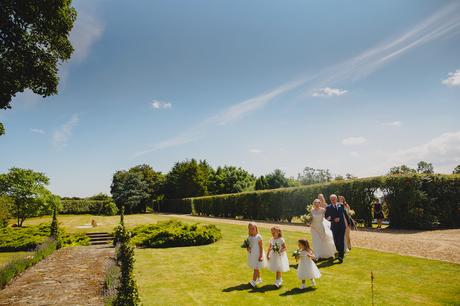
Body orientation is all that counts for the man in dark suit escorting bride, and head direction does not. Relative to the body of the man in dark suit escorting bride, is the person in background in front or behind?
behind

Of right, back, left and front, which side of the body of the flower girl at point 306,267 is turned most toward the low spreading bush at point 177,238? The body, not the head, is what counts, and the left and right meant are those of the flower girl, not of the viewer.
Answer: right

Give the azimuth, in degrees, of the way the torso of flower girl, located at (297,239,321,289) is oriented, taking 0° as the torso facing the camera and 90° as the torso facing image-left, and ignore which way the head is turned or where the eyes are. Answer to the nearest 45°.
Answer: approximately 45°

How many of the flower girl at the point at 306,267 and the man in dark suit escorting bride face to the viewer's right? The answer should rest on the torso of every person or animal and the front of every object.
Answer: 0

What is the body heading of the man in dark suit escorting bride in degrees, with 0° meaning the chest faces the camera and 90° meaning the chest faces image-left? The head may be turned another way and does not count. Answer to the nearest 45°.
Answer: approximately 45°

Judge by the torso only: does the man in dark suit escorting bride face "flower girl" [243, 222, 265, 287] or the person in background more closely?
the flower girl

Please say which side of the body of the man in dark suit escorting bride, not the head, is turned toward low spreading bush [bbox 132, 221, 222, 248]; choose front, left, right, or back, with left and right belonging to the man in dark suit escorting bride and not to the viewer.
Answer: right

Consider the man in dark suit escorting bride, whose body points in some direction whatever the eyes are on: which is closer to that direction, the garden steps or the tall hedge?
the garden steps
